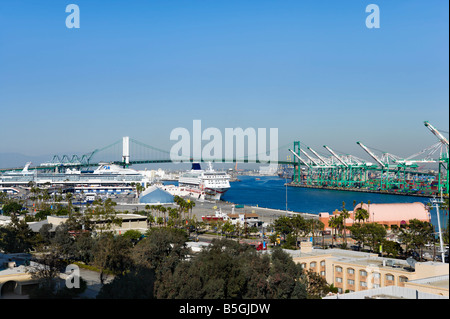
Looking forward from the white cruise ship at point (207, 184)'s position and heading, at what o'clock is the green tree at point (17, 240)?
The green tree is roughly at 2 o'clock from the white cruise ship.

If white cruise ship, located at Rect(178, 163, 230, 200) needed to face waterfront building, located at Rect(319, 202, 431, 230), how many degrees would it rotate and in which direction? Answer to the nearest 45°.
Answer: approximately 45° to its right

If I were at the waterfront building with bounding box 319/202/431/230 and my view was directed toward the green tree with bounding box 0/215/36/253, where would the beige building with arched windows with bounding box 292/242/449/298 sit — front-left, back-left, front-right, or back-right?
front-left

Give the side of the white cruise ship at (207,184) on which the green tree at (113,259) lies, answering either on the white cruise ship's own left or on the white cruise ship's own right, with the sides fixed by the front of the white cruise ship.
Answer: on the white cruise ship's own right

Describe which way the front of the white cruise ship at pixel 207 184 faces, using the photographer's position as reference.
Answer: facing the viewer and to the right of the viewer

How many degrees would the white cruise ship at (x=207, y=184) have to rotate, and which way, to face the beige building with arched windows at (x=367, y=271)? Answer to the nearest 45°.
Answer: approximately 45° to its right

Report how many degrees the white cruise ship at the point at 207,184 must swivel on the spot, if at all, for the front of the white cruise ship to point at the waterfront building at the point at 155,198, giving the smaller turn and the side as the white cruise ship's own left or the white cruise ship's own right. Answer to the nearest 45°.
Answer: approximately 45° to the white cruise ship's own right

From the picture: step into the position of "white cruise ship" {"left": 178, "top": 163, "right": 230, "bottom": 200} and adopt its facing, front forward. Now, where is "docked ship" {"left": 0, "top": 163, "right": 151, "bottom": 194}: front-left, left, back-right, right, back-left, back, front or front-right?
back-right

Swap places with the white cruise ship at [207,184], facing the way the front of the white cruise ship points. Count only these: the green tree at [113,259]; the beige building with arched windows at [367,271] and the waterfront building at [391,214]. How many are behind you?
0
